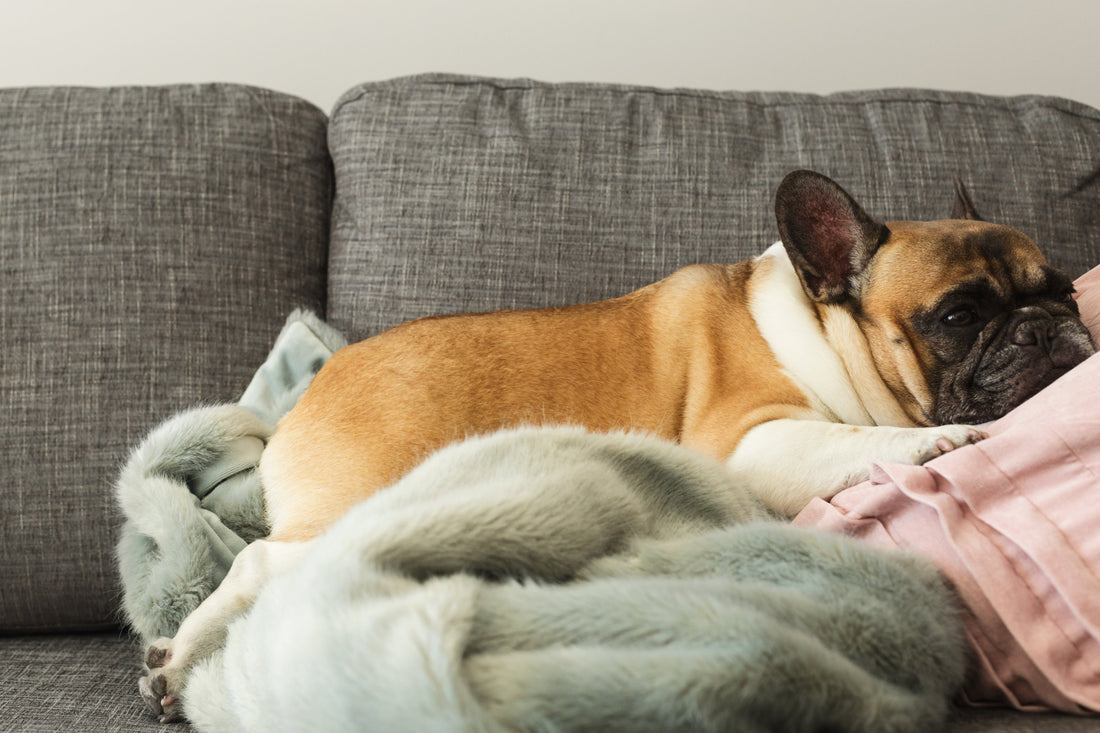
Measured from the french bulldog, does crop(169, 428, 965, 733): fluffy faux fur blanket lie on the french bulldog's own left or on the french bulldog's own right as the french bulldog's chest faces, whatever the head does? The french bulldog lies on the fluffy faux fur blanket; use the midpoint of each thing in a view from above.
on the french bulldog's own right

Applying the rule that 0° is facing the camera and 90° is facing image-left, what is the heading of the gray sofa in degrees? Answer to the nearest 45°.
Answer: approximately 0°

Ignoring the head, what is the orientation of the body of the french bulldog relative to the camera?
to the viewer's right
